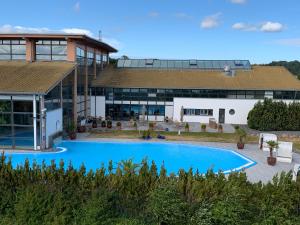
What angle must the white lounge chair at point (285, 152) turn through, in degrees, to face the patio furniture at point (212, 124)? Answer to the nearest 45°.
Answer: approximately 90° to its right

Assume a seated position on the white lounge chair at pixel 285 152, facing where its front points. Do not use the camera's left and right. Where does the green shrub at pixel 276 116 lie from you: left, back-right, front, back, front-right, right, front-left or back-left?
back-right

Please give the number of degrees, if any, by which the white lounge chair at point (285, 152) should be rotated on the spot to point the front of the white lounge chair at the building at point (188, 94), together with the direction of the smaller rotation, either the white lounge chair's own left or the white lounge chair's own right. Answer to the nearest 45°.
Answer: approximately 90° to the white lounge chair's own right

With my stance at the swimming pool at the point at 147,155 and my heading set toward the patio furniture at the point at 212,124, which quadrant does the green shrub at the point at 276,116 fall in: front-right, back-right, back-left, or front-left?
front-right

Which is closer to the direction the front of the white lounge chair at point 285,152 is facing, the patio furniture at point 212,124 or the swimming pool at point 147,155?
the swimming pool

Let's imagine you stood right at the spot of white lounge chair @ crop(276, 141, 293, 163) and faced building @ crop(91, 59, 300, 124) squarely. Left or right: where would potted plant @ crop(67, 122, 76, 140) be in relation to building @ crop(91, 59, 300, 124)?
left

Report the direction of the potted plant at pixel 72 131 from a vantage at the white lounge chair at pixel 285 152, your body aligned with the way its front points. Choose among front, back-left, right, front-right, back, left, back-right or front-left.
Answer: front-right

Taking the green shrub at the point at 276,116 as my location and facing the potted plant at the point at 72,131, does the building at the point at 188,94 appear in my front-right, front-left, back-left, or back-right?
front-right

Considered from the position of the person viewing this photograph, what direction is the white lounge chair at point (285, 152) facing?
facing the viewer and to the left of the viewer
